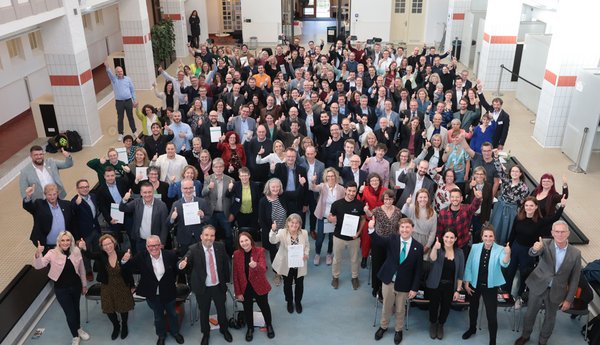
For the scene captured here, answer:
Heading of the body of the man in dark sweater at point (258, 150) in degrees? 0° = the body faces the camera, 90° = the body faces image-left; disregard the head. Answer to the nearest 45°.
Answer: approximately 0°

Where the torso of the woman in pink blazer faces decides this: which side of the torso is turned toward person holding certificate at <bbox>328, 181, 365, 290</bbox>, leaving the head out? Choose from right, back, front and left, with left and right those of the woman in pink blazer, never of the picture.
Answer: left

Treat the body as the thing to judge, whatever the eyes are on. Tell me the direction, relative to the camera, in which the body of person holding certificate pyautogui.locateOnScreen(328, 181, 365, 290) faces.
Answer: toward the camera

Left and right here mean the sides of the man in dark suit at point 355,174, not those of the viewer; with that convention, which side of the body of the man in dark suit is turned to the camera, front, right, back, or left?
front

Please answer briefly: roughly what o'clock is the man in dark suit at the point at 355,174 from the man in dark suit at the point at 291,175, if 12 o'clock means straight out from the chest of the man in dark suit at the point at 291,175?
the man in dark suit at the point at 355,174 is roughly at 9 o'clock from the man in dark suit at the point at 291,175.

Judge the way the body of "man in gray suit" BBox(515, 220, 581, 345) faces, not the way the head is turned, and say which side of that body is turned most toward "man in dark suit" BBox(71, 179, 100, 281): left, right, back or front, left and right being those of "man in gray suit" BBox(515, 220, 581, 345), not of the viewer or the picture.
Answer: right

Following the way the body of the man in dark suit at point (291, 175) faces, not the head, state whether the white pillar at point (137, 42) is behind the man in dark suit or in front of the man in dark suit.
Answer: behind

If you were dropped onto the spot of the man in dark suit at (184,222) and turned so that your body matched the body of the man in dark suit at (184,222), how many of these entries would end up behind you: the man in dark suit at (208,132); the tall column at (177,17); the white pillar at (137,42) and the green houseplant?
4

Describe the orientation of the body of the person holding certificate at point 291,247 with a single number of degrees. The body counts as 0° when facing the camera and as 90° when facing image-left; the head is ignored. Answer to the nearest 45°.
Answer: approximately 0°

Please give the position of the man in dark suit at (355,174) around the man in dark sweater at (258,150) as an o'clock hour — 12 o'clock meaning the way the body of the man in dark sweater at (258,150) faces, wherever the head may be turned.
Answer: the man in dark suit at (355,174) is roughly at 10 o'clock from the man in dark sweater at (258,150).

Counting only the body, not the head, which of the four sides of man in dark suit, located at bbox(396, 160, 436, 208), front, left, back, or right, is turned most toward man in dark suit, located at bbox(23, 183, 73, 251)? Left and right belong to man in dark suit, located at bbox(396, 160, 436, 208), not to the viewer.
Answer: right
